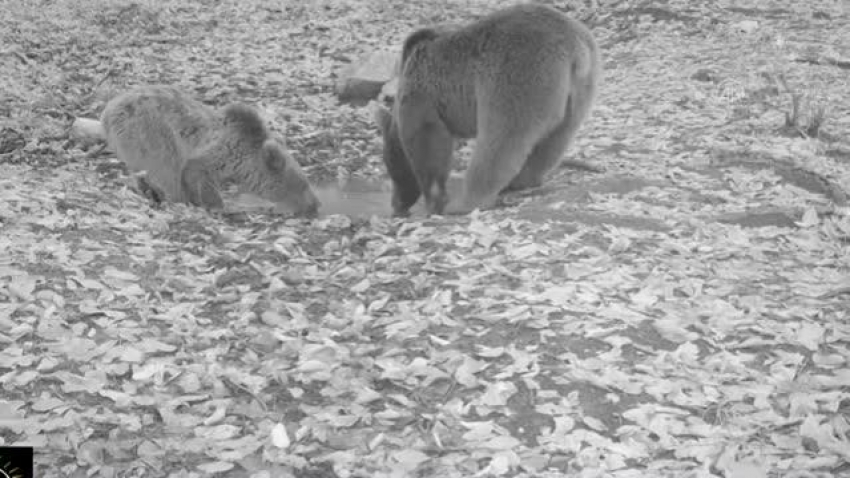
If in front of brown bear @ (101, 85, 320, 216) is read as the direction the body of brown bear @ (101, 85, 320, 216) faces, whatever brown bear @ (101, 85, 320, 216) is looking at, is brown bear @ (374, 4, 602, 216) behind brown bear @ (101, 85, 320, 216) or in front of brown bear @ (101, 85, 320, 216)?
in front

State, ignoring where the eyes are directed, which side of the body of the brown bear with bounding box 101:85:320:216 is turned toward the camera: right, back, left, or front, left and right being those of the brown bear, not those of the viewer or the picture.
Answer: right

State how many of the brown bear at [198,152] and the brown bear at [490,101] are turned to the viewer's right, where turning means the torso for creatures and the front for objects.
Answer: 1

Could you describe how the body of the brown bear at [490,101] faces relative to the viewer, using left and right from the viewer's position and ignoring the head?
facing away from the viewer and to the left of the viewer

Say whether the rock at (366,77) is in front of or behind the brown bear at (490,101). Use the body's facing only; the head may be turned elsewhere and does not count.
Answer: in front

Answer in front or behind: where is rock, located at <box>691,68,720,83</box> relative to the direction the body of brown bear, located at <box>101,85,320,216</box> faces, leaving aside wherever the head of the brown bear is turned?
in front

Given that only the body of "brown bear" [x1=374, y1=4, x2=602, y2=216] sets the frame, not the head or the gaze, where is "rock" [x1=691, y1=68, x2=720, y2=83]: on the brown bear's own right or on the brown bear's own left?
on the brown bear's own right
